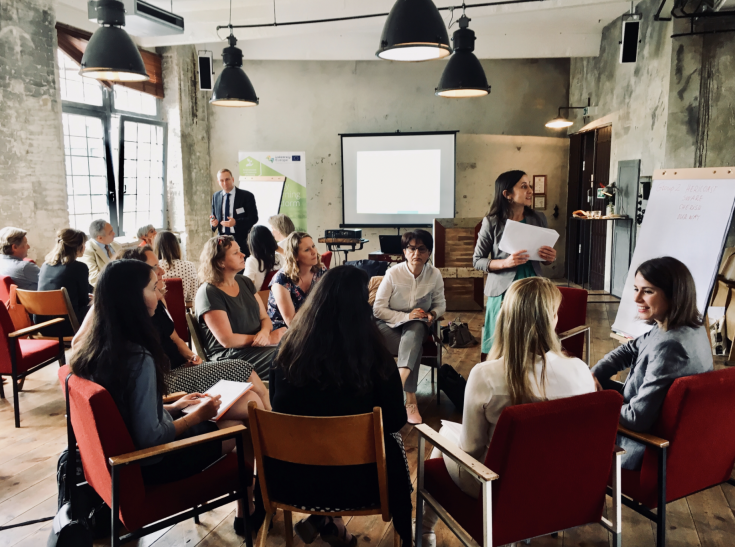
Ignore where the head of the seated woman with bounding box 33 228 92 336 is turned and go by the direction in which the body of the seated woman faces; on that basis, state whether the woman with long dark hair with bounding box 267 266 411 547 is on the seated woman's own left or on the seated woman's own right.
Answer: on the seated woman's own right

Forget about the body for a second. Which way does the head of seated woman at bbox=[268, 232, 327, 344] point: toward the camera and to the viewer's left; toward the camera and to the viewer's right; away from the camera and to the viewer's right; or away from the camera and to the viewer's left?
toward the camera and to the viewer's right

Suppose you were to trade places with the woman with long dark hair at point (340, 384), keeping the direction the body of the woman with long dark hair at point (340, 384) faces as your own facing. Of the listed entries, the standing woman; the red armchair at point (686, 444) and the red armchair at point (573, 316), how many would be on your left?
0

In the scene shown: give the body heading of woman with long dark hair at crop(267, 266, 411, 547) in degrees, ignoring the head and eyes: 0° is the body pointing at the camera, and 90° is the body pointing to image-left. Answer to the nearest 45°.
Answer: approximately 180°

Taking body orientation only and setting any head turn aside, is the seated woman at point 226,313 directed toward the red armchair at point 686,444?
yes

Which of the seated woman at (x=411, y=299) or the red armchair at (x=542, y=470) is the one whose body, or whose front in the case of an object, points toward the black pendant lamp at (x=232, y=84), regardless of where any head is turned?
the red armchair

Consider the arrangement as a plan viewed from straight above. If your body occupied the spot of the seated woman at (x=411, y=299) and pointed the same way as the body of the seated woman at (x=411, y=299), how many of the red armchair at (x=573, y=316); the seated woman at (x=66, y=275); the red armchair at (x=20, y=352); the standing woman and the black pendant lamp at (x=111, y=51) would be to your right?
3

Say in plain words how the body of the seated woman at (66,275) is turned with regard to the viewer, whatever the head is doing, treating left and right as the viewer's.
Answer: facing away from the viewer and to the right of the viewer

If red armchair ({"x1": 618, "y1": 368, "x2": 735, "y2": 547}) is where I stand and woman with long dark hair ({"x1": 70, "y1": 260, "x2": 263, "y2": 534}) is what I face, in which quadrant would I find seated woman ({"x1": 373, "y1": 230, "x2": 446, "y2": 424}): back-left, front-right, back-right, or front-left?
front-right

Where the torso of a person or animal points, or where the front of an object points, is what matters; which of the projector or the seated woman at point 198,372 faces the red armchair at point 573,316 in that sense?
the seated woman

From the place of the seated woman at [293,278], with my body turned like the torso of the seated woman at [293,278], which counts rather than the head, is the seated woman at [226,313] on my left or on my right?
on my right

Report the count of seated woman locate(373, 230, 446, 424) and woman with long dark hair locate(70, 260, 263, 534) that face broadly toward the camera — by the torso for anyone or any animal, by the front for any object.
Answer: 1

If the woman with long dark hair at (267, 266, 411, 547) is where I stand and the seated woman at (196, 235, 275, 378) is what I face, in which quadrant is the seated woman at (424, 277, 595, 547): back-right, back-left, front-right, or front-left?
back-right

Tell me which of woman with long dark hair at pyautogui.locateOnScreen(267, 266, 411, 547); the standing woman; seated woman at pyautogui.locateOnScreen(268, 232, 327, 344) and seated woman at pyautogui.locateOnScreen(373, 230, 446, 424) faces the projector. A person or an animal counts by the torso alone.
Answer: the woman with long dark hair

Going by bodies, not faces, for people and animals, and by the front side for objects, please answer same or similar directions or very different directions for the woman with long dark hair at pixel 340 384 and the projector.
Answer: same or similar directions

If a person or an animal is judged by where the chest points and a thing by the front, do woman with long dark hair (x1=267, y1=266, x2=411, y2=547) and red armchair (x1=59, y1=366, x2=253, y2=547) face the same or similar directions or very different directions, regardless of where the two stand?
same or similar directions

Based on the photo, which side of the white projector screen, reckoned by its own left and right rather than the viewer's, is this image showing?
front

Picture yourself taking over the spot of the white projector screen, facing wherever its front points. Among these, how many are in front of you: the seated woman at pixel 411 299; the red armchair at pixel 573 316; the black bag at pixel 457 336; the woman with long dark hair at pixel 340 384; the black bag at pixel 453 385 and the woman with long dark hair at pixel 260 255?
6
